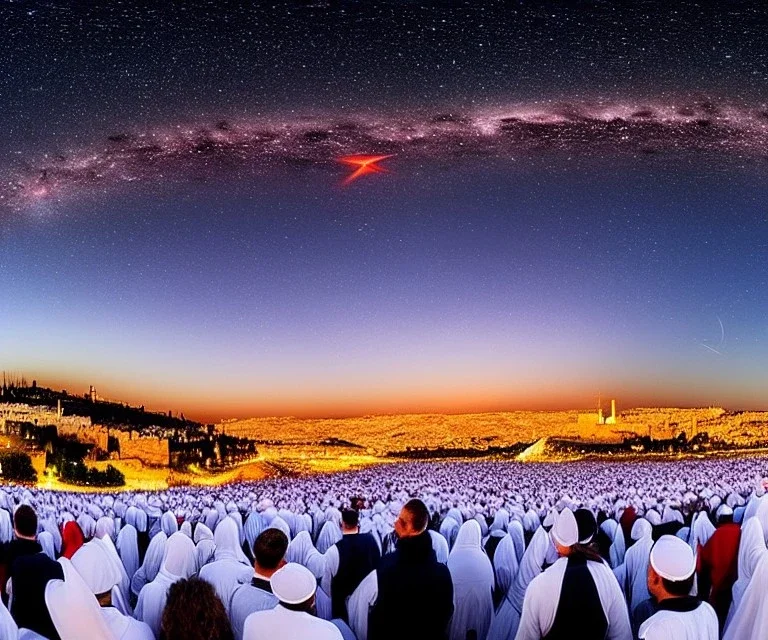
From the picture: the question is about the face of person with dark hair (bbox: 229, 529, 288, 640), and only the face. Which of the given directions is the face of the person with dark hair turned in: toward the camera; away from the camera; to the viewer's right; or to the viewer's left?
away from the camera

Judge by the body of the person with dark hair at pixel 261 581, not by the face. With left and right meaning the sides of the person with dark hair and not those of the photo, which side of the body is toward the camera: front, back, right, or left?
back

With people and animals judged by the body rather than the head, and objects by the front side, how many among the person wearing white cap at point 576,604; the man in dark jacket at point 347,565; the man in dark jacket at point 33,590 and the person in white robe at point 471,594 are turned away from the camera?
4

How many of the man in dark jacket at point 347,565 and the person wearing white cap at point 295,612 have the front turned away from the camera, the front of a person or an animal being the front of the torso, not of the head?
2

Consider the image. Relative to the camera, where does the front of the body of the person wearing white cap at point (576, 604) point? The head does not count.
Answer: away from the camera

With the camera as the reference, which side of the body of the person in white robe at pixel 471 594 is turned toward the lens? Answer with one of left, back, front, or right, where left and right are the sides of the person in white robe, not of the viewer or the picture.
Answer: back

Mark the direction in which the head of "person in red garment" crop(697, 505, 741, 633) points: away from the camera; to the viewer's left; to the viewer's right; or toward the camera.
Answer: away from the camera

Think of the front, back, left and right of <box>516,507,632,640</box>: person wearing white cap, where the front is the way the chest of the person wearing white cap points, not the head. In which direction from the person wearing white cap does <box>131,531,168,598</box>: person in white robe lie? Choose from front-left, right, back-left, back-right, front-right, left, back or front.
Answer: front-left

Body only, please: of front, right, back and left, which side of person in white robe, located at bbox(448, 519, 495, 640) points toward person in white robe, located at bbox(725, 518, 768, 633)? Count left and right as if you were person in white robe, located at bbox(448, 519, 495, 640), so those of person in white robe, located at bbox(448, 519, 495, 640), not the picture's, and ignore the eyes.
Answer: right

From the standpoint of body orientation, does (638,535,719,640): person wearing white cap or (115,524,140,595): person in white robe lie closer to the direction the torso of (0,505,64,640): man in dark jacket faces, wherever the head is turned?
the person in white robe

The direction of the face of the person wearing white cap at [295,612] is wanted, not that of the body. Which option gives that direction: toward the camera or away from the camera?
away from the camera

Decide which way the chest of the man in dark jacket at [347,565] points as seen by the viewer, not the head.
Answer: away from the camera
